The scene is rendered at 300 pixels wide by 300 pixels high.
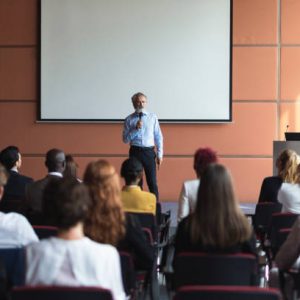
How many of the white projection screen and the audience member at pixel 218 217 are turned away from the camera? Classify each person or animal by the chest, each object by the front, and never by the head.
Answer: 1

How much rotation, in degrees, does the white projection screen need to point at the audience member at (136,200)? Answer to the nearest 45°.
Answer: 0° — it already faces them

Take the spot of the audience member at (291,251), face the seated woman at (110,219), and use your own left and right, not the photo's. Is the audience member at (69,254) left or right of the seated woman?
left

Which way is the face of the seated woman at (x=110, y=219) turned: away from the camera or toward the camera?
away from the camera

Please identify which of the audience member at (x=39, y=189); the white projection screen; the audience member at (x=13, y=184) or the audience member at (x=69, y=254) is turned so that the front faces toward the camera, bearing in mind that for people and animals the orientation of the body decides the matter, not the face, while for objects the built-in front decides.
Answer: the white projection screen

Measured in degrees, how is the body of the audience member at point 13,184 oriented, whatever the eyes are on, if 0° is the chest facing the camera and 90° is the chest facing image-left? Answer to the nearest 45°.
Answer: approximately 225°

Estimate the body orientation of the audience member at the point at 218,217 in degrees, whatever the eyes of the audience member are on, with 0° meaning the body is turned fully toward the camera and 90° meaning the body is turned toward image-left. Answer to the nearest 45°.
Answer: approximately 180°

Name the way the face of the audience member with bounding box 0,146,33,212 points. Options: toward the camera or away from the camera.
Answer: away from the camera

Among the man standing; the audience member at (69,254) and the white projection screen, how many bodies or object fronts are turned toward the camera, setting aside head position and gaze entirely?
2

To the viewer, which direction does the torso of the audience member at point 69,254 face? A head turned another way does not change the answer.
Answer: away from the camera

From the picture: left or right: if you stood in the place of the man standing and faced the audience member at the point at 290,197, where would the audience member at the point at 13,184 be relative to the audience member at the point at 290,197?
right

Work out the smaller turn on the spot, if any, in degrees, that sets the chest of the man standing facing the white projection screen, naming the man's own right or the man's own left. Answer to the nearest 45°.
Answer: approximately 180°

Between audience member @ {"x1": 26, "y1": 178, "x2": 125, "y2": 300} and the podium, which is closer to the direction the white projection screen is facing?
the audience member
